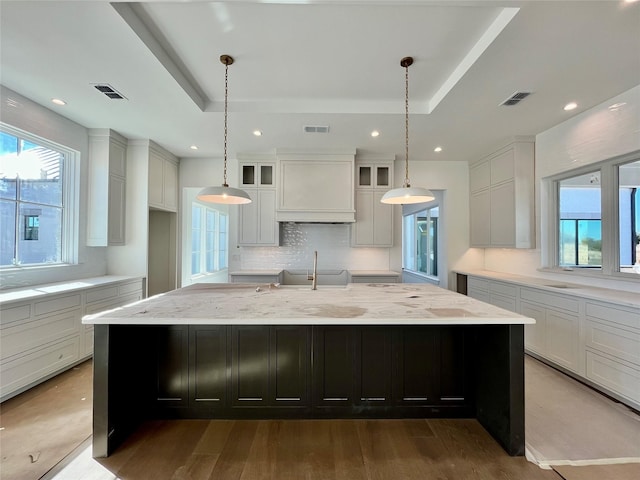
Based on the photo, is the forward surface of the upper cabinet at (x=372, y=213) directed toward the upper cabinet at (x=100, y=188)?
no

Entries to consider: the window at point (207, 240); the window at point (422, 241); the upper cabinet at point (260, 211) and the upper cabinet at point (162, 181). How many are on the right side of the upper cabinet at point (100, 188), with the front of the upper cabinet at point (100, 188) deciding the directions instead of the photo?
0

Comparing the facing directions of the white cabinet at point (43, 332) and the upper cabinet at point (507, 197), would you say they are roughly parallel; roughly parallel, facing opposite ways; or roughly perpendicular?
roughly parallel, facing opposite ways

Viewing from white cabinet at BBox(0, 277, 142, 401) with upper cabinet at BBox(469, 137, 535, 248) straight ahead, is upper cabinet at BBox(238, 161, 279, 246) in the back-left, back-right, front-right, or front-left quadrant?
front-left

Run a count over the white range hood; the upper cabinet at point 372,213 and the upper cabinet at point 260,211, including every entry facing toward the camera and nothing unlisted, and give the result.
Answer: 3

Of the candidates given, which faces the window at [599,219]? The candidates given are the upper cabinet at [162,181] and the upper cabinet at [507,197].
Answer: the upper cabinet at [162,181]

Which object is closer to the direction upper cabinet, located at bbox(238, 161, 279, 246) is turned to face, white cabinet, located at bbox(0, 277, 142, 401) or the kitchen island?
the kitchen island

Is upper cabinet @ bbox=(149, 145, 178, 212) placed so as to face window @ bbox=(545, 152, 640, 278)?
yes

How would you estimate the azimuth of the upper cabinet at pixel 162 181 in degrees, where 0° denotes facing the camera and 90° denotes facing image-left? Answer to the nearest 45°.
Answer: approximately 315°

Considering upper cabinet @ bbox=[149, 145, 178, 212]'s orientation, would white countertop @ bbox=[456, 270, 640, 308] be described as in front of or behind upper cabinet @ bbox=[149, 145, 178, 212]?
in front

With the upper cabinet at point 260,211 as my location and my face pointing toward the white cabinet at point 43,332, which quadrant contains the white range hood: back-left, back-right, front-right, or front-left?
back-left

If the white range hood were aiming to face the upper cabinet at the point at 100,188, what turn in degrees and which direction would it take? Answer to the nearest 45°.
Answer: approximately 90° to its right

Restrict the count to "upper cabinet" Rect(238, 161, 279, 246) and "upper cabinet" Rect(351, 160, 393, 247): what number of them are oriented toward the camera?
2

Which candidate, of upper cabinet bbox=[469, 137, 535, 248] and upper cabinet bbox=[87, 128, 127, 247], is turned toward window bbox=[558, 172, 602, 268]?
upper cabinet bbox=[87, 128, 127, 247]

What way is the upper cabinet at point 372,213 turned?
toward the camera

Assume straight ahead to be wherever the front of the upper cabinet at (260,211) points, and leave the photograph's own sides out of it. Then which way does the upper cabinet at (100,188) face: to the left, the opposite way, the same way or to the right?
to the left

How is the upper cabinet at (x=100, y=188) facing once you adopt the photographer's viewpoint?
facing the viewer and to the right of the viewer

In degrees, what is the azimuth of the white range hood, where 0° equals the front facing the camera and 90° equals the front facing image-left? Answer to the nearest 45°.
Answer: approximately 0°

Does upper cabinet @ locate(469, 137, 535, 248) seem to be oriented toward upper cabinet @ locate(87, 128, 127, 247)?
yes

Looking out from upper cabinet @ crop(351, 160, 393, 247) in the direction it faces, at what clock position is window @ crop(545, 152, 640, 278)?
The window is roughly at 10 o'clock from the upper cabinet.

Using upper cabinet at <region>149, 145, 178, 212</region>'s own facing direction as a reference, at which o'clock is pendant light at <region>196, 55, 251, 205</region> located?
The pendant light is roughly at 1 o'clock from the upper cabinet.

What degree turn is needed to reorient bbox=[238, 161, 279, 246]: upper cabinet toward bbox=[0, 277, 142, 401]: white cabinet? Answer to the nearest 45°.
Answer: approximately 45° to its right

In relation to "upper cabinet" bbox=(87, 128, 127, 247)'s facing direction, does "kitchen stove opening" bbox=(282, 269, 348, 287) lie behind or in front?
in front
